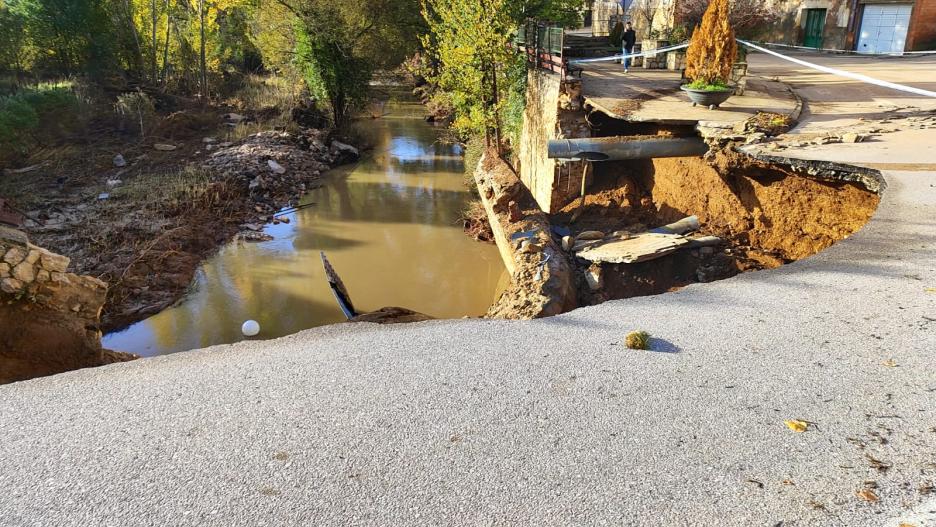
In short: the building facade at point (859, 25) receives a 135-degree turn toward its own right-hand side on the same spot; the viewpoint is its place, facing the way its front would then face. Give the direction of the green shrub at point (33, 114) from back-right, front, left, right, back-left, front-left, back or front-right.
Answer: left

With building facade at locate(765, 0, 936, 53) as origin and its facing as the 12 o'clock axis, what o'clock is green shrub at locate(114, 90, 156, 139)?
The green shrub is roughly at 2 o'clock from the building facade.

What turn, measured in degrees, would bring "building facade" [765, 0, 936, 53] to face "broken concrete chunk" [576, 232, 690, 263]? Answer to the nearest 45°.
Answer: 0° — it already faces it

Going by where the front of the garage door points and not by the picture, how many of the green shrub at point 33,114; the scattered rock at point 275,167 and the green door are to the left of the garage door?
0

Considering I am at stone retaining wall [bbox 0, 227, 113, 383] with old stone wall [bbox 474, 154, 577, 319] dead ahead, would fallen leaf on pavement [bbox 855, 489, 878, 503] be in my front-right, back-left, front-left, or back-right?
front-right

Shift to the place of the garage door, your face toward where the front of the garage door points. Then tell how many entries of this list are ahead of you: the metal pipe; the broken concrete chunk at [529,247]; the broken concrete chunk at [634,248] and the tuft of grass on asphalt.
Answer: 4

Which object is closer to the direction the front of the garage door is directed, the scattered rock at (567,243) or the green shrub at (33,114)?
the scattered rock

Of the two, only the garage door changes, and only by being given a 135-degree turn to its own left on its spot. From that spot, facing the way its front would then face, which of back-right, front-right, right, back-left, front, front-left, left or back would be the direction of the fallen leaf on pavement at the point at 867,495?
back-right

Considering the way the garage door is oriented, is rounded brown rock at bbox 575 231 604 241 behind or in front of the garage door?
in front

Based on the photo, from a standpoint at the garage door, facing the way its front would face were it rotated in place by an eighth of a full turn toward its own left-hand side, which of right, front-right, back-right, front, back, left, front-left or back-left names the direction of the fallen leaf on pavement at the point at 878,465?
front-right

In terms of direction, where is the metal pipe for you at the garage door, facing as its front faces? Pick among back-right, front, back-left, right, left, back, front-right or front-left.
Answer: front

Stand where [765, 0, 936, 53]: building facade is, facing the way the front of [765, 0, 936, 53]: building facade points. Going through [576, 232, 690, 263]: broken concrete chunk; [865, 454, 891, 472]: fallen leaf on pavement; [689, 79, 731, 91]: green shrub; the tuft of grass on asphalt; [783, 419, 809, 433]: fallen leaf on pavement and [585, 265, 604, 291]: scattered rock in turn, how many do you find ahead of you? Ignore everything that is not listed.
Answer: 6

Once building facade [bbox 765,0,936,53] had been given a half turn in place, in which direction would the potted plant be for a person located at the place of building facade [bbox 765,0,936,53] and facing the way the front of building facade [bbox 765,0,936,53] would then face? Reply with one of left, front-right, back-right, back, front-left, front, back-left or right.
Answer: back

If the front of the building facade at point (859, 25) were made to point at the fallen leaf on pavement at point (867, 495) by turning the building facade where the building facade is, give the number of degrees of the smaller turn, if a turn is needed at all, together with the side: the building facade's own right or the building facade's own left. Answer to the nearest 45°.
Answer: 0° — it already faces it

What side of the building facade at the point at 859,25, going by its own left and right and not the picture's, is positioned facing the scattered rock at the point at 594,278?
front

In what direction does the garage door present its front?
toward the camera

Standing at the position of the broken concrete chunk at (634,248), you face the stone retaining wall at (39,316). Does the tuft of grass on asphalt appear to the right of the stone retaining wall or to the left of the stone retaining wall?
left

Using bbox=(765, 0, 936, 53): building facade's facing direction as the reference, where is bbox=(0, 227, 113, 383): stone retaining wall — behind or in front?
in front

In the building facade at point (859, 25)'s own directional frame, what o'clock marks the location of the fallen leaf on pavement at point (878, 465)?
The fallen leaf on pavement is roughly at 12 o'clock from the building facade.
